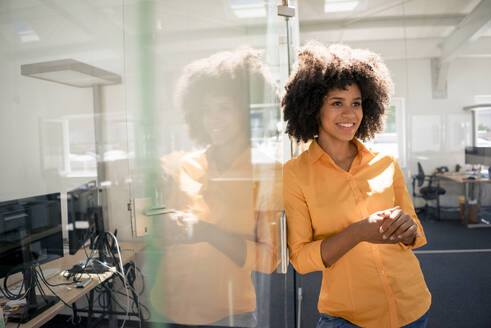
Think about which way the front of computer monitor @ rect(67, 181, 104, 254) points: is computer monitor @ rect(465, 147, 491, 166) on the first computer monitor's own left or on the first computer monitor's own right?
on the first computer monitor's own right

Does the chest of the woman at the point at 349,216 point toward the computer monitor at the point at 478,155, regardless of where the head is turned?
no

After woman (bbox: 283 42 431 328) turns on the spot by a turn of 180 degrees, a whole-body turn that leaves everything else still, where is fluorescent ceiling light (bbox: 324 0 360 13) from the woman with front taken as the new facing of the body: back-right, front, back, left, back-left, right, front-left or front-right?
front-right

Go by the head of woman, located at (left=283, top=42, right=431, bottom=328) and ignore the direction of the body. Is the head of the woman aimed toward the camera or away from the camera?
toward the camera

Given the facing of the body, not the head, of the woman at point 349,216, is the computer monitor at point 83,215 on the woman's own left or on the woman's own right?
on the woman's own right

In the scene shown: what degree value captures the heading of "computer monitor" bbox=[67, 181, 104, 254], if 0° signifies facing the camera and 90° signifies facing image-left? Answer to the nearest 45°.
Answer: approximately 135°

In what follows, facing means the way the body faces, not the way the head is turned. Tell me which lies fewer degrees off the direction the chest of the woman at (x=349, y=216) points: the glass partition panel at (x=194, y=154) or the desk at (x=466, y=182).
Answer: the glass partition panel

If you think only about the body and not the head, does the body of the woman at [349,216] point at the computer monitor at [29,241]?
no

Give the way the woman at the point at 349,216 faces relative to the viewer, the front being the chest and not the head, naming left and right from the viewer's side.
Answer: facing the viewer and to the right of the viewer
